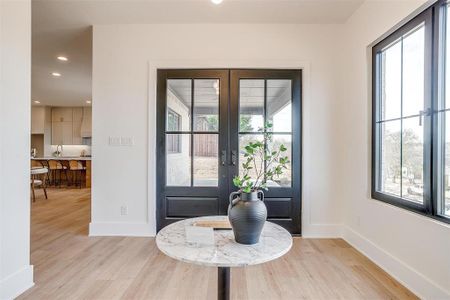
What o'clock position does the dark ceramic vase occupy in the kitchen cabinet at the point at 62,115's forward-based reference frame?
The dark ceramic vase is roughly at 12 o'clock from the kitchen cabinet.

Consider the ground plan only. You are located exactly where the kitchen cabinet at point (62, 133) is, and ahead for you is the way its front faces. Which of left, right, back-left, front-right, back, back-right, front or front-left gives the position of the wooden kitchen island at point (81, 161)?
front

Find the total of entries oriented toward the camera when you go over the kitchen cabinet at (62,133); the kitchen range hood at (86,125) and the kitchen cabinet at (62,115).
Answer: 3

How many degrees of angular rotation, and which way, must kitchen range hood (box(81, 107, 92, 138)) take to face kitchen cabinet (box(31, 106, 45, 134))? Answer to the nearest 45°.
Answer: approximately 135° to its right

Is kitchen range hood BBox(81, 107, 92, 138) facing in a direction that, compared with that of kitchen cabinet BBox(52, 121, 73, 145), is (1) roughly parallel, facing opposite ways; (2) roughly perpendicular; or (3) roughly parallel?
roughly parallel

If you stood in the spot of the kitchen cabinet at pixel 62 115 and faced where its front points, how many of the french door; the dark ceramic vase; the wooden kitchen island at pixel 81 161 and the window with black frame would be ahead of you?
4

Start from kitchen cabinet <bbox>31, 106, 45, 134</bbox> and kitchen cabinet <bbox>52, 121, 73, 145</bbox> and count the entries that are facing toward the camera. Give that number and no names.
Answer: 2

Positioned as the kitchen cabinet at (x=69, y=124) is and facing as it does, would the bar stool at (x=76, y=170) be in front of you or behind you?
in front

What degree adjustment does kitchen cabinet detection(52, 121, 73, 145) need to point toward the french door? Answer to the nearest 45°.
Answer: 0° — it already faces it

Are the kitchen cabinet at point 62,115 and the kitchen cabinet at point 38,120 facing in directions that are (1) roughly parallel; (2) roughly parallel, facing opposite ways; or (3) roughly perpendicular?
roughly parallel

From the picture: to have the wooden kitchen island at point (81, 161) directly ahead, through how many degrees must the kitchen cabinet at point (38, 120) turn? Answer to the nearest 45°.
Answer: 0° — it already faces it

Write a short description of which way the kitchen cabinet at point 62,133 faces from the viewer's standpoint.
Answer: facing the viewer

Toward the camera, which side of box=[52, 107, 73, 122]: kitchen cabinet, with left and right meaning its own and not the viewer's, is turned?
front

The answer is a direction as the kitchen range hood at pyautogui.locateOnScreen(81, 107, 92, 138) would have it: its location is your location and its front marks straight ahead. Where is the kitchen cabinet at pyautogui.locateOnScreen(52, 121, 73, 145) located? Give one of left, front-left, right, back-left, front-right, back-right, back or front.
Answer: back-right
